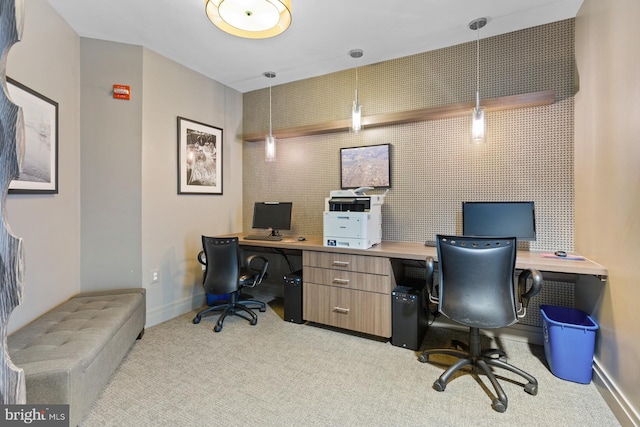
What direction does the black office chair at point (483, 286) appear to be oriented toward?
away from the camera

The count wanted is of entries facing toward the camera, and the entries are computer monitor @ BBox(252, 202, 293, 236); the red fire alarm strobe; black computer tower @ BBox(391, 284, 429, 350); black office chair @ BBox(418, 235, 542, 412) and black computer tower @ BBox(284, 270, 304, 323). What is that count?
4

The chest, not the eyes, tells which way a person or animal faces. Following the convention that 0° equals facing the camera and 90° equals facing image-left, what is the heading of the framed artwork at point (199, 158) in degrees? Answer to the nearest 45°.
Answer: approximately 315°

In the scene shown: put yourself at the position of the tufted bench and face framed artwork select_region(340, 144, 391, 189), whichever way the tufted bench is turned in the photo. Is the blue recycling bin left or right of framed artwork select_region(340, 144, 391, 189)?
right

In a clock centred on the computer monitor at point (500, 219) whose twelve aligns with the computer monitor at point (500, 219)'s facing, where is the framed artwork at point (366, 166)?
The framed artwork is roughly at 3 o'clock from the computer monitor.

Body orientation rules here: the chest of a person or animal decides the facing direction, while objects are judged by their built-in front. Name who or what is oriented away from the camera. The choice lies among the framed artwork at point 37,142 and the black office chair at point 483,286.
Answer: the black office chair

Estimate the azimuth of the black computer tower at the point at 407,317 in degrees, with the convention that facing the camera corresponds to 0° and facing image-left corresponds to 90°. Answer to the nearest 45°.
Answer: approximately 0°

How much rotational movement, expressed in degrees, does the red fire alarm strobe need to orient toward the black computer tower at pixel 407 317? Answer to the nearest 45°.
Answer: approximately 45° to its left
